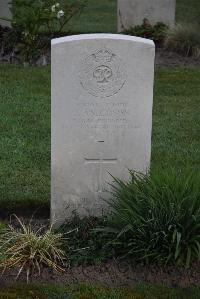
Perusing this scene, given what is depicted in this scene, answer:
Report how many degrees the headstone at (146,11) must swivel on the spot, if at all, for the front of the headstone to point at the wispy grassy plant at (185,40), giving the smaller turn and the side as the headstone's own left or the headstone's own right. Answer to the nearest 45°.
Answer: approximately 45° to the headstone's own left

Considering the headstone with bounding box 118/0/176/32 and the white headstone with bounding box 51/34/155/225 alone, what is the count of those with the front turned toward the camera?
2

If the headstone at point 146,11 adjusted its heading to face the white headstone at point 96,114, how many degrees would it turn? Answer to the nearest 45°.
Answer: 0° — it already faces it

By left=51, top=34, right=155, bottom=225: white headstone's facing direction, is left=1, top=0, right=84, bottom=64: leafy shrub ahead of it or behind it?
behind

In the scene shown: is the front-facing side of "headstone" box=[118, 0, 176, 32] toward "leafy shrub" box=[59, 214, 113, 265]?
yes

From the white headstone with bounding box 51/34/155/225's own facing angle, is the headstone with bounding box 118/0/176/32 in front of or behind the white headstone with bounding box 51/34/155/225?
behind

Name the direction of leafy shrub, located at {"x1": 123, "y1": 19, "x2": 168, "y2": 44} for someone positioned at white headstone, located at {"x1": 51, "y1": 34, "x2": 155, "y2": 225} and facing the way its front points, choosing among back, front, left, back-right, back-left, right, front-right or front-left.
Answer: back

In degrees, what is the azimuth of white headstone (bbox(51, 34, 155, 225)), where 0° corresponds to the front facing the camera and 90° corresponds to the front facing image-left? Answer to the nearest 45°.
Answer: approximately 0°
